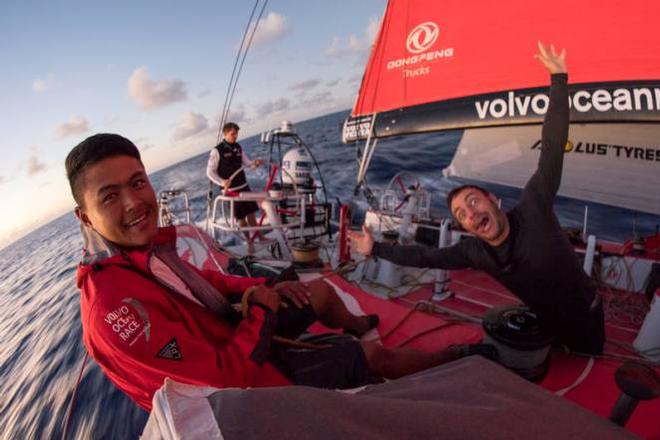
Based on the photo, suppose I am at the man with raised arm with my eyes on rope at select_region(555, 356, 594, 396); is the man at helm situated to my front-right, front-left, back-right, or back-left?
back-right

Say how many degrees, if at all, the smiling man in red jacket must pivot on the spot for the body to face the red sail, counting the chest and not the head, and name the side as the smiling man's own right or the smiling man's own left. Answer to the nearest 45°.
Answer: approximately 45° to the smiling man's own left

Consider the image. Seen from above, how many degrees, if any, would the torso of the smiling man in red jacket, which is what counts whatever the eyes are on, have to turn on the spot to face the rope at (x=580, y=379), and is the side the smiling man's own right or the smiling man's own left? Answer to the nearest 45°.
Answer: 0° — they already face it

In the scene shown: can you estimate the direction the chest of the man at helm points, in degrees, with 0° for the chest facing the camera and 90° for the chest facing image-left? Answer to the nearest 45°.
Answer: approximately 315°
